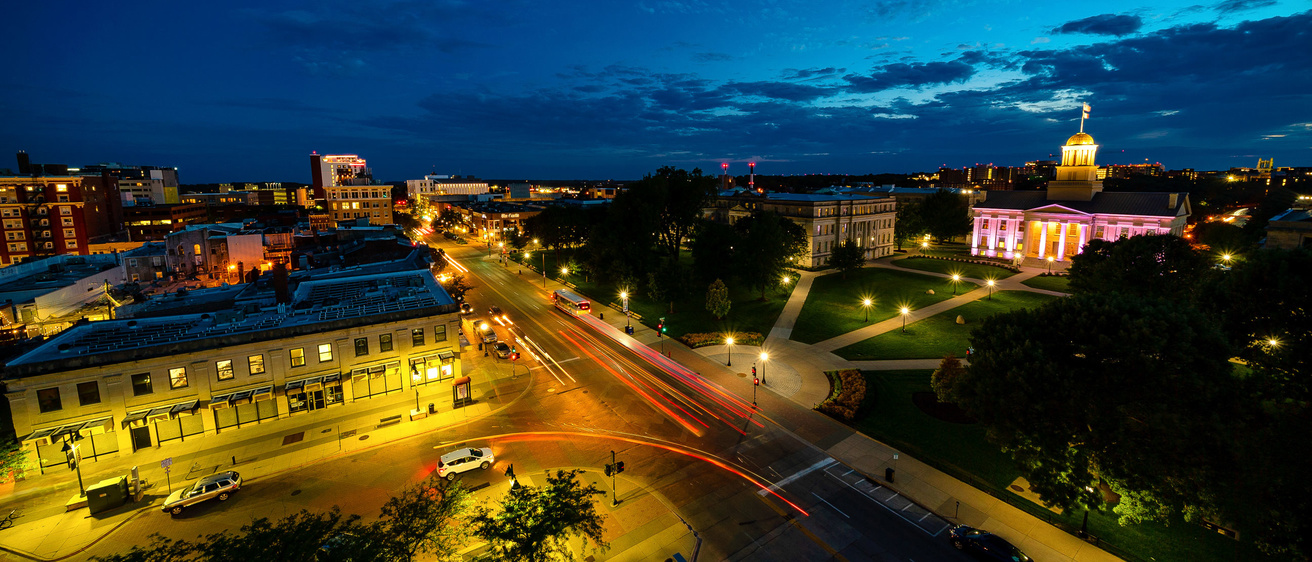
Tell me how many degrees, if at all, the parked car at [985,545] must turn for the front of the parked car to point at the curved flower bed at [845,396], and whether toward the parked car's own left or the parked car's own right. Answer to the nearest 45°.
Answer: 0° — it already faces it

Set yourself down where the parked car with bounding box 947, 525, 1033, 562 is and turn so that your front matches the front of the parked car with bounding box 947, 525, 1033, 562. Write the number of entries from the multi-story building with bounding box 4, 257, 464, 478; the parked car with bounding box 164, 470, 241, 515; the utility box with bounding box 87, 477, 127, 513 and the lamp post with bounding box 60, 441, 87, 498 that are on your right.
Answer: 0

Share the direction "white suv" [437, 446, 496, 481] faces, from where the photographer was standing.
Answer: facing away from the viewer and to the right of the viewer

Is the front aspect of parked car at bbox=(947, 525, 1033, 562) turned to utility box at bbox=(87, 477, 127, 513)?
no

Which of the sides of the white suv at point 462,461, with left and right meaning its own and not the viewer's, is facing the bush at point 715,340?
front

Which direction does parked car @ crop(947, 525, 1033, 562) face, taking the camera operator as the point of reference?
facing away from the viewer and to the left of the viewer

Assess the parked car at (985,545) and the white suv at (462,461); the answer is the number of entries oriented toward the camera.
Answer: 0

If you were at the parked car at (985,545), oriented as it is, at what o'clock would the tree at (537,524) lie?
The tree is roughly at 9 o'clock from the parked car.

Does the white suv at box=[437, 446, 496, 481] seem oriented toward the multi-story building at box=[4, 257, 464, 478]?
no

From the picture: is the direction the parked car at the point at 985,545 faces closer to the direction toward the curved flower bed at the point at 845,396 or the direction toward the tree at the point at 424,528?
the curved flower bed

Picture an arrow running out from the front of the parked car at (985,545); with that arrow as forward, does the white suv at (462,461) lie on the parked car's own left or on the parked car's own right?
on the parked car's own left

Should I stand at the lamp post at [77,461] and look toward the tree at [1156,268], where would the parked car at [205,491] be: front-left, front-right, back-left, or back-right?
front-right

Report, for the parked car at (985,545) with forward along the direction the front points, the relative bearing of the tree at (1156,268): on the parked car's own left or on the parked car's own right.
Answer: on the parked car's own right

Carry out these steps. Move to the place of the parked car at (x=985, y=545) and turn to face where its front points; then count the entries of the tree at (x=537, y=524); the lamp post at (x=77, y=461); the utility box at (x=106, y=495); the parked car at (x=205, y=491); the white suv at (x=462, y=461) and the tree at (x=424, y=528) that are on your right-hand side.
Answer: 0

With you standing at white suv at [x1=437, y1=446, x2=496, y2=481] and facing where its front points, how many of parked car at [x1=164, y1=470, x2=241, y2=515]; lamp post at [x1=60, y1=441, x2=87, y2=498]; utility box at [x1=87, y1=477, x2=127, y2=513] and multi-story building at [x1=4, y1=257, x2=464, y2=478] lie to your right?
0

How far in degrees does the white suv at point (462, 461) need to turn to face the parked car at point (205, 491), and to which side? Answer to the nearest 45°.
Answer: approximately 135° to its left

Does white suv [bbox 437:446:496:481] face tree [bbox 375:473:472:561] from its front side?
no

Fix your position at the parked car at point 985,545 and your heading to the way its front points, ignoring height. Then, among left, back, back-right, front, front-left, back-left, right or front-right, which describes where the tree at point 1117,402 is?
right
